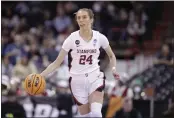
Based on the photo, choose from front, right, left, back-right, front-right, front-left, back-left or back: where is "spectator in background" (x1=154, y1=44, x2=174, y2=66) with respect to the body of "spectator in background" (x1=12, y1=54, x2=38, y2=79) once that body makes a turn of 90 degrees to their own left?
front

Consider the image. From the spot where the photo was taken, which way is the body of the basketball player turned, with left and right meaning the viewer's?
facing the viewer

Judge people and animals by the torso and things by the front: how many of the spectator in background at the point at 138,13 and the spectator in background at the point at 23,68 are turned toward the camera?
2

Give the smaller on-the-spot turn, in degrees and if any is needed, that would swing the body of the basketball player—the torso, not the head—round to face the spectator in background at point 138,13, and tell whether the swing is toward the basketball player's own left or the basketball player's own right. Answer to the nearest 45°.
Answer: approximately 180°

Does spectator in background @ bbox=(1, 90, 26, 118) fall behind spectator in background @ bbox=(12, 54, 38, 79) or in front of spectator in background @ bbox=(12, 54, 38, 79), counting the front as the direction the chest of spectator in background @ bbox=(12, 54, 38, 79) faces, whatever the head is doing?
in front

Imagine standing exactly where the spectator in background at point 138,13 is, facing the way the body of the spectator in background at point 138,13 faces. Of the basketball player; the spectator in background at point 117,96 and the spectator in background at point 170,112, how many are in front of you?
3

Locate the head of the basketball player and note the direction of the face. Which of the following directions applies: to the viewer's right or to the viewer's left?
to the viewer's left
